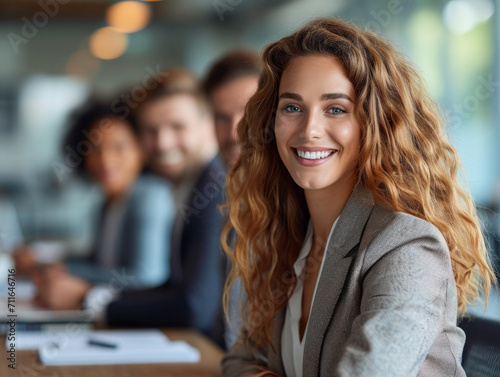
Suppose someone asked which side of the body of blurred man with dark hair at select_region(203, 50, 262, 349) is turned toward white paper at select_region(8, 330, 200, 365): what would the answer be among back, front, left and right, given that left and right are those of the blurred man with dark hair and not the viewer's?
front

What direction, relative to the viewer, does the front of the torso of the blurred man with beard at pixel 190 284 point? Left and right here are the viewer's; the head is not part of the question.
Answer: facing the viewer and to the left of the viewer

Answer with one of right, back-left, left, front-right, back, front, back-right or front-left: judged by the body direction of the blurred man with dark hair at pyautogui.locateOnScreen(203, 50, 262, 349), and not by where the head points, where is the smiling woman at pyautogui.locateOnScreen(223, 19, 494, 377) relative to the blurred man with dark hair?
front-left

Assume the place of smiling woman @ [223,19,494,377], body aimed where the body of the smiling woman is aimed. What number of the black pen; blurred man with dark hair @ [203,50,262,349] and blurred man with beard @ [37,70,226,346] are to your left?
0

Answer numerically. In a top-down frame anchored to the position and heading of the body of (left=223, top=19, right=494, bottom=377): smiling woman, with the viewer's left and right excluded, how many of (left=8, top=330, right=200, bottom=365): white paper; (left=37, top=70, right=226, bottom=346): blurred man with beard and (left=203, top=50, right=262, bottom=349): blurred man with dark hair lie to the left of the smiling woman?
0

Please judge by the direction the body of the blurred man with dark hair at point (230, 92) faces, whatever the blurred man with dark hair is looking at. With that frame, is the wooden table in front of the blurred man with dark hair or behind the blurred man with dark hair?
in front

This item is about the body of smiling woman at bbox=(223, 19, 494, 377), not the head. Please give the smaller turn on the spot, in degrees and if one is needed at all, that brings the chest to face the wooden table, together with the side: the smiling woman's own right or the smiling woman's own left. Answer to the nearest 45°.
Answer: approximately 45° to the smiling woman's own right

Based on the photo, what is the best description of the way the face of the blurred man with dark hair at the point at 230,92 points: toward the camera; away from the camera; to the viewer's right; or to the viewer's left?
toward the camera

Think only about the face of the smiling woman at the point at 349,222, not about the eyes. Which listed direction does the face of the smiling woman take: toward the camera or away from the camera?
toward the camera

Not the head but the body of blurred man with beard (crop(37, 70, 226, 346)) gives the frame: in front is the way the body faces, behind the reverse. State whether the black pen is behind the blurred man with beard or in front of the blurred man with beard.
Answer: in front

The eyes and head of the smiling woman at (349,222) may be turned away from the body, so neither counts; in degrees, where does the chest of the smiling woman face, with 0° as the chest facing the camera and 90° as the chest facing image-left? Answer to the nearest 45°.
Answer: approximately 45°

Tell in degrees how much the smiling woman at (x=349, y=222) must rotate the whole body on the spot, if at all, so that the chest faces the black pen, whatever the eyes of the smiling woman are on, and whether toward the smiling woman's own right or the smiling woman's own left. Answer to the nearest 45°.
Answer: approximately 90° to the smiling woman's own right

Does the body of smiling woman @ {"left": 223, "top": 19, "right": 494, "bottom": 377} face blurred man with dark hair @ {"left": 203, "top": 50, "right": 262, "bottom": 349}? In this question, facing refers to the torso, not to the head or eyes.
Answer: no

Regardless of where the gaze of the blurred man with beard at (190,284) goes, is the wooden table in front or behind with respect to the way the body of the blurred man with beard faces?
in front

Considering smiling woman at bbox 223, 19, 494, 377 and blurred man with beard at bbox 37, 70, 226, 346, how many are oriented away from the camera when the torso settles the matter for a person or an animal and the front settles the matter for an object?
0

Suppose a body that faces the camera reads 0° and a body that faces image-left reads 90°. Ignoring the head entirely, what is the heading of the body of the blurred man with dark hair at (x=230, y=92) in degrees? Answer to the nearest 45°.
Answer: approximately 45°

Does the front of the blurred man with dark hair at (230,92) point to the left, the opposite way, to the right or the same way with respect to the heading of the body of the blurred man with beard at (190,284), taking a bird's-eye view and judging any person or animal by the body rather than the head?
the same way

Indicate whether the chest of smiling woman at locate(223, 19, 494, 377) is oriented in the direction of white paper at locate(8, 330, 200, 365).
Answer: no
